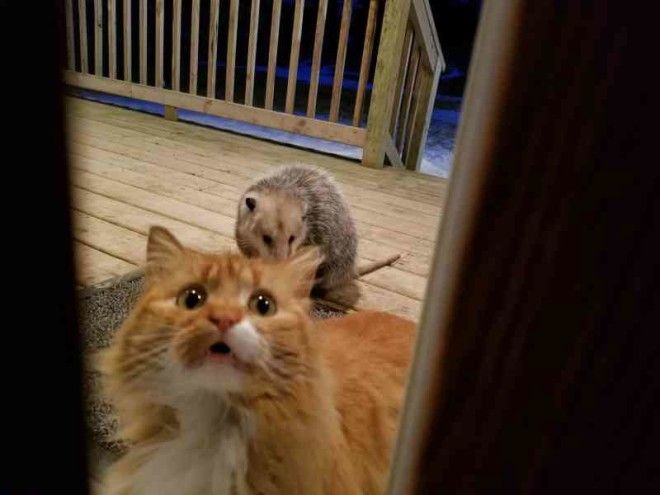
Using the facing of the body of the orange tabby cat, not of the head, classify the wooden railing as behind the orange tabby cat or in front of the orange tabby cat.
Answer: behind

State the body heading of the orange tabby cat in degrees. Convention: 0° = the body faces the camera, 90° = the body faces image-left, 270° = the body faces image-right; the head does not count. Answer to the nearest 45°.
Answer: approximately 45°
